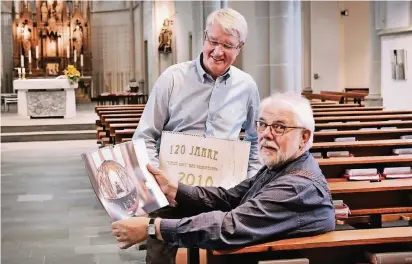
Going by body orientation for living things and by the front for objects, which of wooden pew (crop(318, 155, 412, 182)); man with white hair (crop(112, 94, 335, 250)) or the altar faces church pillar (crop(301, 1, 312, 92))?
the wooden pew

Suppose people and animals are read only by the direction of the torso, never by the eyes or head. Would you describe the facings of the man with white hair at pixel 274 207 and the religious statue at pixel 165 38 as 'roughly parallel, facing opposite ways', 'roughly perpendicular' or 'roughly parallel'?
roughly perpendicular

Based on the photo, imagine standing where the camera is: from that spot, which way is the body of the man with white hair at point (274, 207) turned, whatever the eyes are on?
to the viewer's left

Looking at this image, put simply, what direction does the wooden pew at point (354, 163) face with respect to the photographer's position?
facing away from the viewer

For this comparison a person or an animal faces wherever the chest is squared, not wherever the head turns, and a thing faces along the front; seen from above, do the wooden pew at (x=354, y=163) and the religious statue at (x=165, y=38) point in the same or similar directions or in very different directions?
very different directions

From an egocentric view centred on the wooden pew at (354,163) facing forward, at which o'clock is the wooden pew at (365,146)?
the wooden pew at (365,146) is roughly at 12 o'clock from the wooden pew at (354,163).

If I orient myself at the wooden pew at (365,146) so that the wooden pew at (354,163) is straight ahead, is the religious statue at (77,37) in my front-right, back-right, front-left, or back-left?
back-right

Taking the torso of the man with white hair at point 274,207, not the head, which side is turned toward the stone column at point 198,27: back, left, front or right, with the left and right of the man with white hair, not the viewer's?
right

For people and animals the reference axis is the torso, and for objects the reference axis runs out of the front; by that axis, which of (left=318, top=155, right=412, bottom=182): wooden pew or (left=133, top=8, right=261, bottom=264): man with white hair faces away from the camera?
the wooden pew
